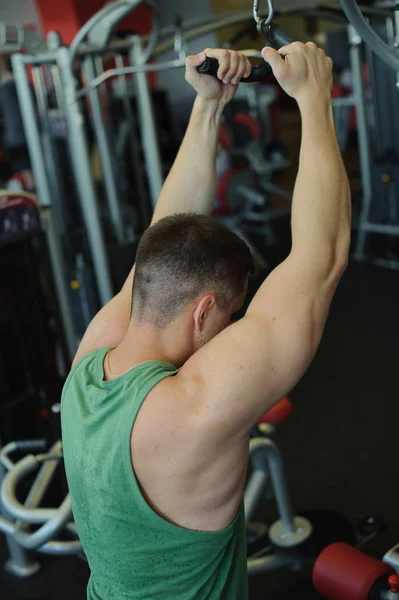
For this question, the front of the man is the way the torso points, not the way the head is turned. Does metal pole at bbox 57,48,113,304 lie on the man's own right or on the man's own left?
on the man's own left

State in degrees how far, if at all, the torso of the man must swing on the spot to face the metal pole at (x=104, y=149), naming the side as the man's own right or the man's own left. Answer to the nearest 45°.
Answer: approximately 45° to the man's own left

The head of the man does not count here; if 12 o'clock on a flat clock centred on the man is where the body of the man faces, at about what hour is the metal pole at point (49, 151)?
The metal pole is roughly at 10 o'clock from the man.

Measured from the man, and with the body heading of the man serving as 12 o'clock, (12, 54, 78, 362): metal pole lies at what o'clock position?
The metal pole is roughly at 10 o'clock from the man.

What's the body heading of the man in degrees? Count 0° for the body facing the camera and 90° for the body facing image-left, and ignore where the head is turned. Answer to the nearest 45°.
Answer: approximately 225°

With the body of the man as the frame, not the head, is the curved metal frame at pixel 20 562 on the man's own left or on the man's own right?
on the man's own left

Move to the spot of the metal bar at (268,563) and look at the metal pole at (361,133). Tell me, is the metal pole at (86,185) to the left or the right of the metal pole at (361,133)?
left

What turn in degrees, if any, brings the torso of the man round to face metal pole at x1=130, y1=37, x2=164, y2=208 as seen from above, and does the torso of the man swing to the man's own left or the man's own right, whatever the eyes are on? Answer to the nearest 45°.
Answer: approximately 45° to the man's own left

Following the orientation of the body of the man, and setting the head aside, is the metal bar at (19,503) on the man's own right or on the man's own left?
on the man's own left
